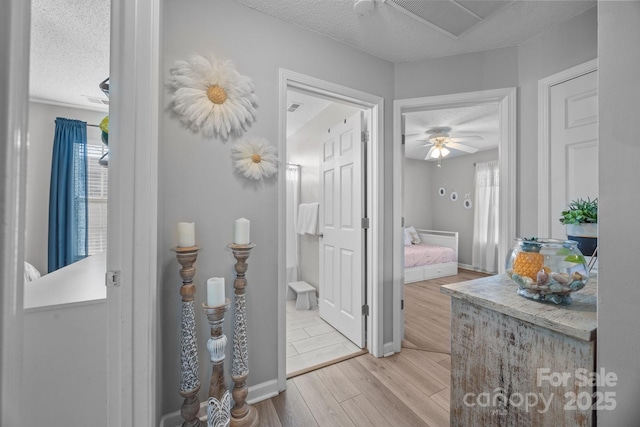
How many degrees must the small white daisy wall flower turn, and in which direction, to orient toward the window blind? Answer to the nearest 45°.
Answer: approximately 135° to its right

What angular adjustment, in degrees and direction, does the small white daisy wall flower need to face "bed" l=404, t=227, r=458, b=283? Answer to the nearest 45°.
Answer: approximately 135° to its left

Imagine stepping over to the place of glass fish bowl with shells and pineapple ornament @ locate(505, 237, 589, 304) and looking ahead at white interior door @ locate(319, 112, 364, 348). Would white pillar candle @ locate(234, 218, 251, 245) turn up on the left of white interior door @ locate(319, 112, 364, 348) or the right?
left

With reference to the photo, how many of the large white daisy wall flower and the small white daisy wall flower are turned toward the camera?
2

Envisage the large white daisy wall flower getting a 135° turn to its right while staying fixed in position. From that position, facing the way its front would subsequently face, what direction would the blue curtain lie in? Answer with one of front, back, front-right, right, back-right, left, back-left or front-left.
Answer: front

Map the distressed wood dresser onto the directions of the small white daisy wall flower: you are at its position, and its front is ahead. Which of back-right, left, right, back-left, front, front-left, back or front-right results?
front-left

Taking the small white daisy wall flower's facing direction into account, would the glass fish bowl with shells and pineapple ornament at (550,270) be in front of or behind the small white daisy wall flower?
in front
